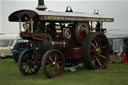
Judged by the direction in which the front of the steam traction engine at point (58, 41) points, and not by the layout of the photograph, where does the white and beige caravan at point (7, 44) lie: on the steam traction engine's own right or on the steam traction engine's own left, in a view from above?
on the steam traction engine's own right

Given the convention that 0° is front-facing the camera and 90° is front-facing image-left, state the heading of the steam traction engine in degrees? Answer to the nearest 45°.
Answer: approximately 45°
